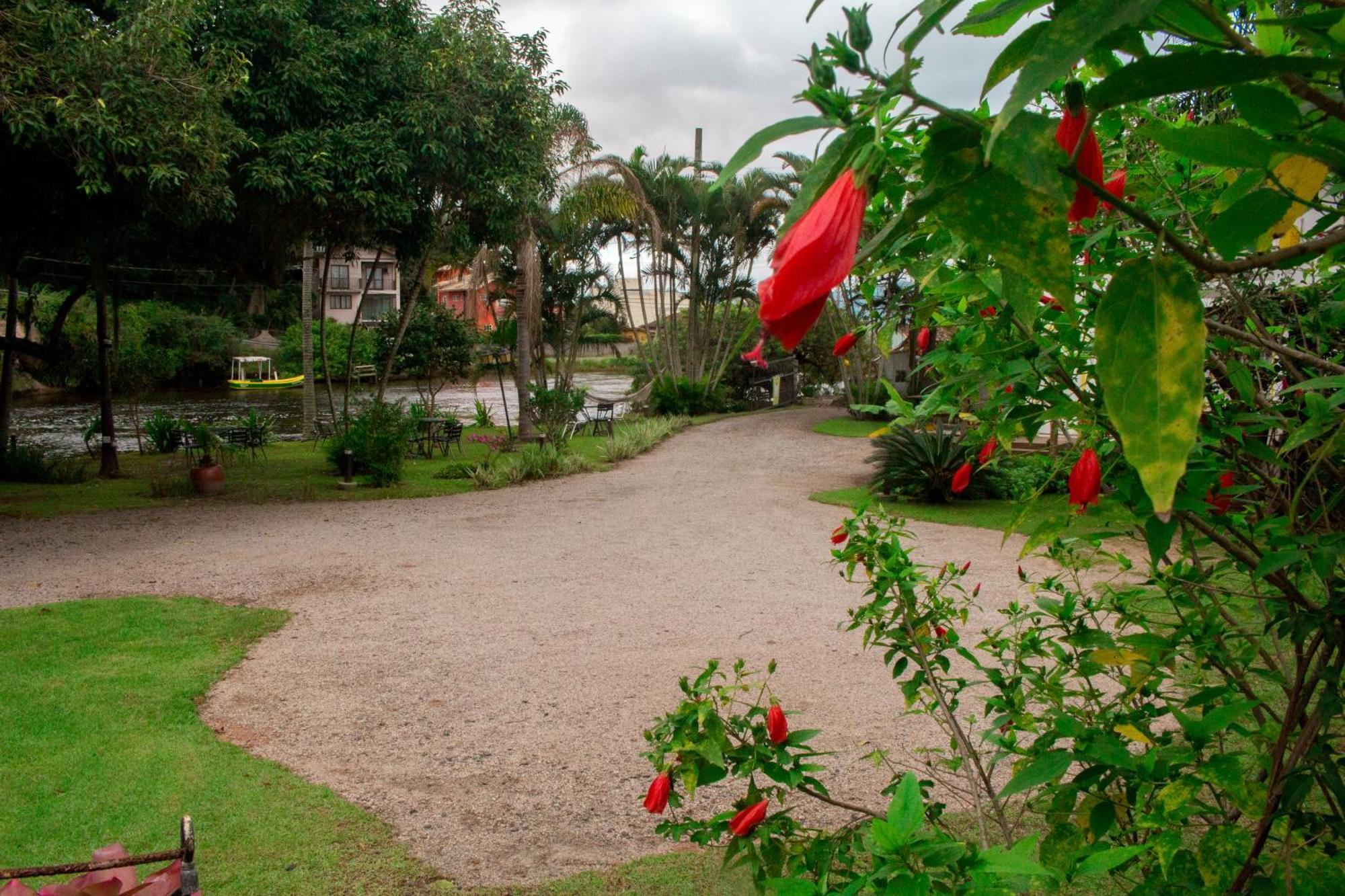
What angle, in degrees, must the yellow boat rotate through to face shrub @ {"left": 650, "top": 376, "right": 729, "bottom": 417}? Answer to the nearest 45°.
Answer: approximately 45° to its right

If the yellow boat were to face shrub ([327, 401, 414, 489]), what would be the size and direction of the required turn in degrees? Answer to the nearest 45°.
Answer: approximately 90° to its right

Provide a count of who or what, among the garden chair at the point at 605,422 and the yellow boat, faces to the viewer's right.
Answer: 1

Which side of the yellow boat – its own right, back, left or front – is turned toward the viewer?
right

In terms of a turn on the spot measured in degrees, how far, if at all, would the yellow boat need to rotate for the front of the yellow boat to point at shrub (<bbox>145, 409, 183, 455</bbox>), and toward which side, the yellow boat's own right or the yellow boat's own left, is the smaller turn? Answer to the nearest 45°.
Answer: approximately 90° to the yellow boat's own right

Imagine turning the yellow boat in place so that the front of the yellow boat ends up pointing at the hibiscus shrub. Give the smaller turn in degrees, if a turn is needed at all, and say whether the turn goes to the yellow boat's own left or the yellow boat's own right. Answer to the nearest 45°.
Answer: approximately 90° to the yellow boat's own right
